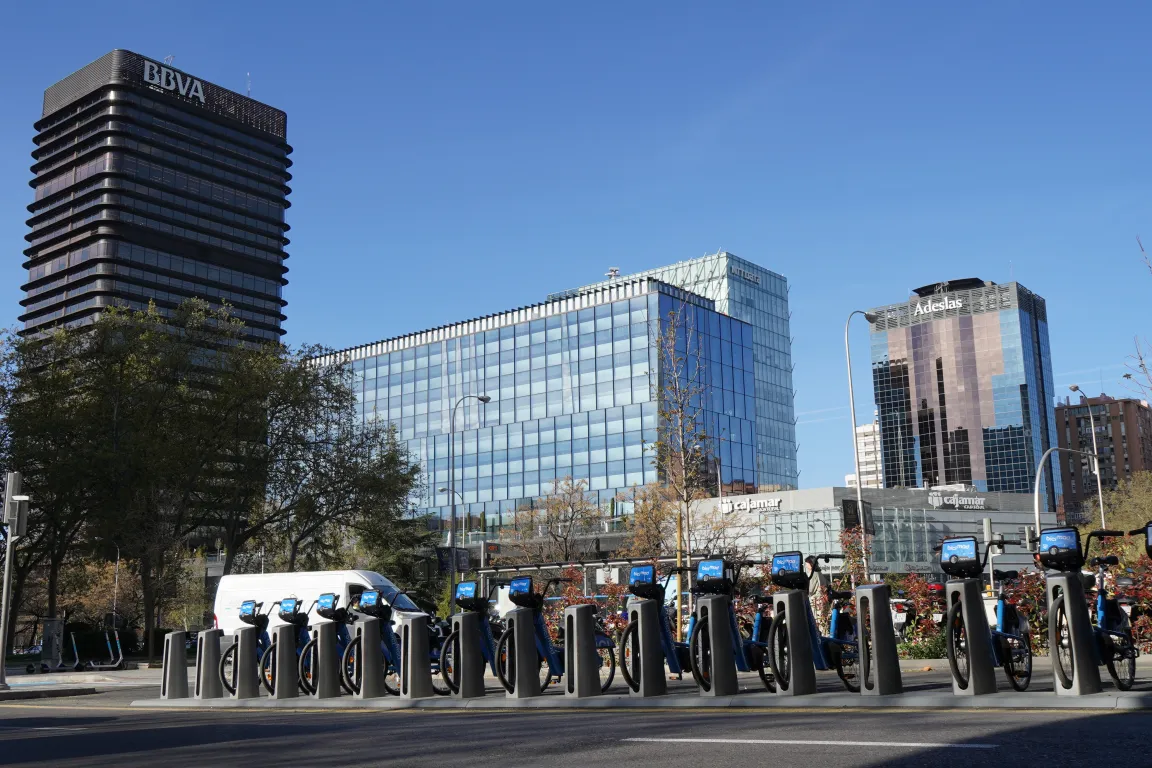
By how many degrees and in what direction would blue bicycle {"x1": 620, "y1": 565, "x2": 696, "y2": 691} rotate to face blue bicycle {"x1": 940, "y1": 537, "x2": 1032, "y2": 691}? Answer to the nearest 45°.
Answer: approximately 90° to its left

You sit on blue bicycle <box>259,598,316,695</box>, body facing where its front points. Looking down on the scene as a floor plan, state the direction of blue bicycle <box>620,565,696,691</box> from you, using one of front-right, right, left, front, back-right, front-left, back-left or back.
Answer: left

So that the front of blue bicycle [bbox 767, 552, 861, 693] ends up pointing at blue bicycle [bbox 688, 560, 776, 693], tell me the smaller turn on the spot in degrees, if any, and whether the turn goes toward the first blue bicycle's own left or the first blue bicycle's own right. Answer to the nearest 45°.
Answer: approximately 45° to the first blue bicycle's own right

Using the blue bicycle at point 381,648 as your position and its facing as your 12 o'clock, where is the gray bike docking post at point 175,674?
The gray bike docking post is roughly at 3 o'clock from the blue bicycle.

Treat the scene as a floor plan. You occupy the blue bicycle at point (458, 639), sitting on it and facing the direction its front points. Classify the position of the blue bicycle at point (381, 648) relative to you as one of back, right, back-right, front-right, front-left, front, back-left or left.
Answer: right

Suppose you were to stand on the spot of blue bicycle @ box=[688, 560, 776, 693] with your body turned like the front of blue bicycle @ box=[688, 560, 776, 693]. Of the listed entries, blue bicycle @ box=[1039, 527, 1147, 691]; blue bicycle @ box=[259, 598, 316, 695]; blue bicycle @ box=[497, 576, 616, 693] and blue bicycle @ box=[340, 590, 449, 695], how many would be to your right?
3

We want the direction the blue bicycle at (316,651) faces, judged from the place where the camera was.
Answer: facing the viewer and to the left of the viewer

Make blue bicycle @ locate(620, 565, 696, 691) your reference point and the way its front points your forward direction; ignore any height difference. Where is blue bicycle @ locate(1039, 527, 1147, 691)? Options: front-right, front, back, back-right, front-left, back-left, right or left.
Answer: left

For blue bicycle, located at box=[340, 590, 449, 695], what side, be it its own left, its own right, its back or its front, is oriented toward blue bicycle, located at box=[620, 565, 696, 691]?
left

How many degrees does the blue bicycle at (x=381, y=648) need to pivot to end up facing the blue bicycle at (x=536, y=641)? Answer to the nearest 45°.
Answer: approximately 90° to its left

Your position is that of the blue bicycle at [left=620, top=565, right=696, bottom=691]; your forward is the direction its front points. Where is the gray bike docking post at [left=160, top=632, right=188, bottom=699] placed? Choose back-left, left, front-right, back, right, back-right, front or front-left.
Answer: right

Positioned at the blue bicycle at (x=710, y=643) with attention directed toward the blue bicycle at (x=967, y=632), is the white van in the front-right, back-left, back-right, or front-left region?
back-left
